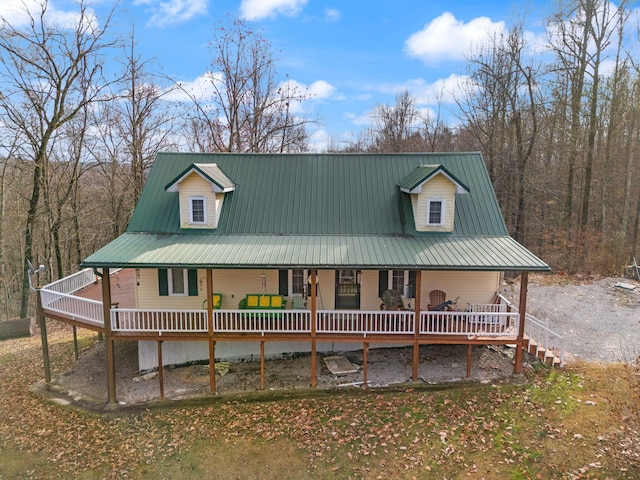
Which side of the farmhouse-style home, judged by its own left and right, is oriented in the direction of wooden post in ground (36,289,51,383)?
right

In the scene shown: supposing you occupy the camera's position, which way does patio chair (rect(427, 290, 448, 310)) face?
facing the viewer

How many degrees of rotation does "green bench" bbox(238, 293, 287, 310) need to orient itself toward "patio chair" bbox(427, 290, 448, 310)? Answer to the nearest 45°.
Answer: approximately 90° to its left

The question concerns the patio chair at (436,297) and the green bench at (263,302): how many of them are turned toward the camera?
2

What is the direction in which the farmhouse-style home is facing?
toward the camera

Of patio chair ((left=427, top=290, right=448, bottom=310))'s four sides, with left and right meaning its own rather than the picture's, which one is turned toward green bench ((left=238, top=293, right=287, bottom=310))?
right

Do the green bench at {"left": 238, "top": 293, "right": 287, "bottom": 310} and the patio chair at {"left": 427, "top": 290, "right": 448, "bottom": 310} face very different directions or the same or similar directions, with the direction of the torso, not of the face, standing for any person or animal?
same or similar directions

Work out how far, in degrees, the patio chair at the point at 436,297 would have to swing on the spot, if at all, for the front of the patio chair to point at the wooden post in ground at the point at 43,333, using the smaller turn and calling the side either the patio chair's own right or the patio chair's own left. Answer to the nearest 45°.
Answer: approximately 90° to the patio chair's own right

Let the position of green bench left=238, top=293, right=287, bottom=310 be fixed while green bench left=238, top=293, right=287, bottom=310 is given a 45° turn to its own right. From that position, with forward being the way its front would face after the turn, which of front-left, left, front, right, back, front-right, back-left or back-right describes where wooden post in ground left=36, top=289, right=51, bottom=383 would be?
front-right
